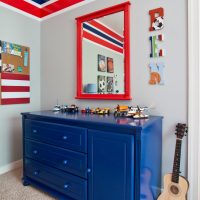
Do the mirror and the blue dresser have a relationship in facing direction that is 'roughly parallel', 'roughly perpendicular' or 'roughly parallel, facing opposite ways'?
roughly parallel

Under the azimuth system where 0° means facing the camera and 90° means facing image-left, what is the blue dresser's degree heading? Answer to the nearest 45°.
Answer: approximately 45°

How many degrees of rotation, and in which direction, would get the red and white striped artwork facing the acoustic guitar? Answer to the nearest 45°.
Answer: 0° — it already faces it

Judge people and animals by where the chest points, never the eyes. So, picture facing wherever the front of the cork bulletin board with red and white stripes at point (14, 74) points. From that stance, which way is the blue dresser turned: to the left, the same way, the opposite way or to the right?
to the right

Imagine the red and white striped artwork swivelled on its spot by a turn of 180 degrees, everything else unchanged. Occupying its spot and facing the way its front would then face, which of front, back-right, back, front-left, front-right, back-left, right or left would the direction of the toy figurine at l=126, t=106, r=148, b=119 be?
back

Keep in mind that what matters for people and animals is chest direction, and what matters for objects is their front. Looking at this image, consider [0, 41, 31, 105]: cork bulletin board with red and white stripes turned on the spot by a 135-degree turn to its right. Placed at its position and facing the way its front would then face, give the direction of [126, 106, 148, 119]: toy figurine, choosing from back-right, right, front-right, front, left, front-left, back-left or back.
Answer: back-left

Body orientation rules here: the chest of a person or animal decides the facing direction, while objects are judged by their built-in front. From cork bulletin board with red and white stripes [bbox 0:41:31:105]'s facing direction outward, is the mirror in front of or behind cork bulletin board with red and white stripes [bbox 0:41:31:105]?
in front

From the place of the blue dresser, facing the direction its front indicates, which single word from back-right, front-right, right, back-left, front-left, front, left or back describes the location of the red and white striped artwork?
right

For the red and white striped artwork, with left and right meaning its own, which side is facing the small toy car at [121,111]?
front

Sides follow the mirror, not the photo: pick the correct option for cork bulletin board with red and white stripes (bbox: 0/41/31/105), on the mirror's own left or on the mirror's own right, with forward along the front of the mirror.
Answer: on the mirror's own right
